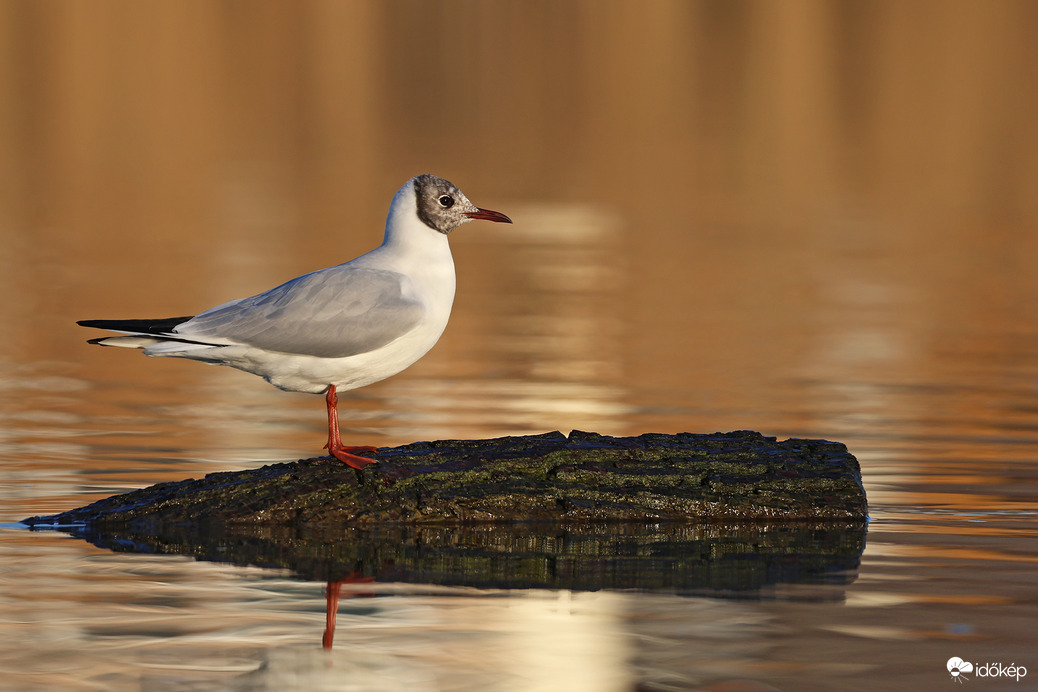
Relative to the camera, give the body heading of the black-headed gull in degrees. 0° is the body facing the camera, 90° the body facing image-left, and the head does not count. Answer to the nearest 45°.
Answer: approximately 270°
